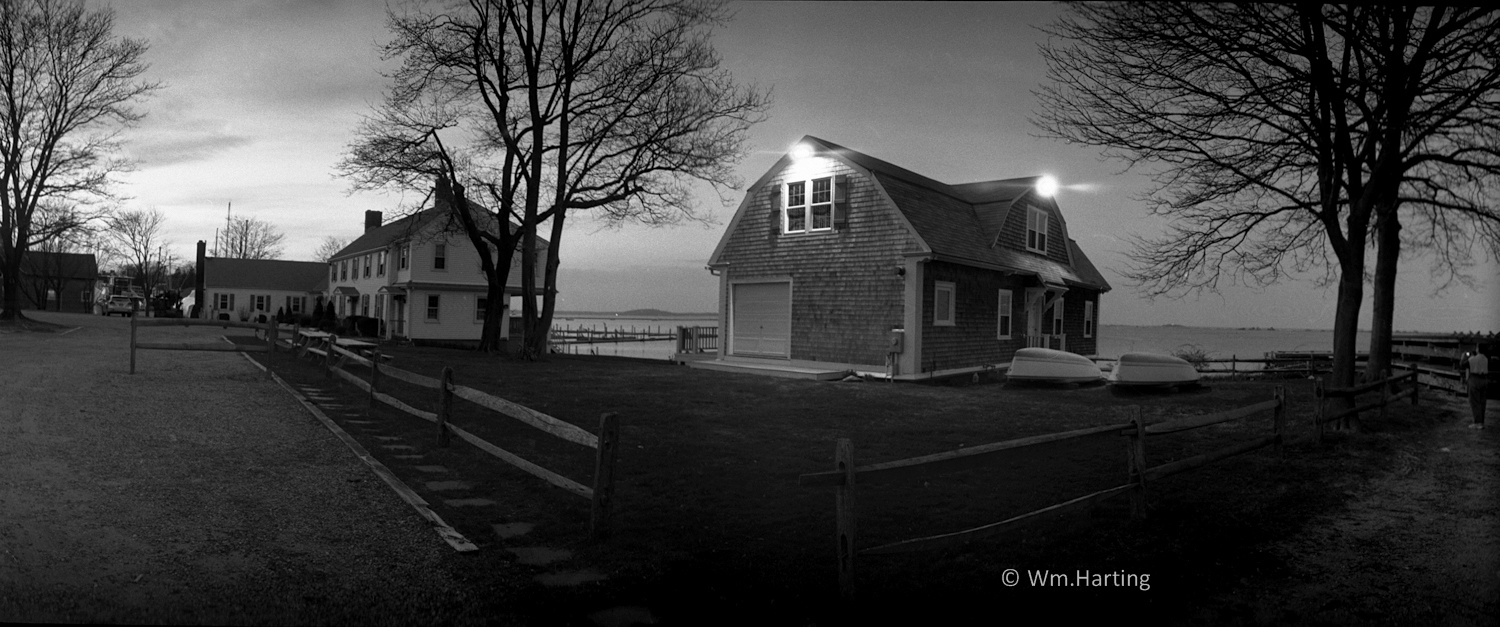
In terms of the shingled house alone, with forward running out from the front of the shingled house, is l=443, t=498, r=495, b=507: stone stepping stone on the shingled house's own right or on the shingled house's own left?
on the shingled house's own right

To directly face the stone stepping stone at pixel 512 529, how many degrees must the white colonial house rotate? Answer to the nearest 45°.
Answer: approximately 45° to its left

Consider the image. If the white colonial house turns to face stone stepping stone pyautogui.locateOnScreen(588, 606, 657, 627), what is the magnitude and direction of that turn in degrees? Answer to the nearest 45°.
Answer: approximately 45° to its left

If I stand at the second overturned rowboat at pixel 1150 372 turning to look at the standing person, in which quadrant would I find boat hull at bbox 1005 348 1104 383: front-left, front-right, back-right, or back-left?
back-right

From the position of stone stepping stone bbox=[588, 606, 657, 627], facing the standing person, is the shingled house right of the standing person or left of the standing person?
left

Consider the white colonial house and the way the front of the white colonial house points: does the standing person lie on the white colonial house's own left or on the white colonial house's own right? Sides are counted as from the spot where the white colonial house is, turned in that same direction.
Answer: on the white colonial house's own left

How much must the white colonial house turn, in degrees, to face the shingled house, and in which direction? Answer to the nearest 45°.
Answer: approximately 90° to its left

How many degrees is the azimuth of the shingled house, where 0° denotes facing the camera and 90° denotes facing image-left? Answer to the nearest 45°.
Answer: approximately 315°

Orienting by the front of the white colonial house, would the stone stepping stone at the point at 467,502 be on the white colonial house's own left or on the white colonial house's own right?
on the white colonial house's own left

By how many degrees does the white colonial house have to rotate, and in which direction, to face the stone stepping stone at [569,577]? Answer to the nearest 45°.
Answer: approximately 45° to its left

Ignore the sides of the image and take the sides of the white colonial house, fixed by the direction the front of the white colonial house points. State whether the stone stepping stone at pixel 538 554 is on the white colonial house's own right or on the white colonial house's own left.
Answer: on the white colonial house's own left
